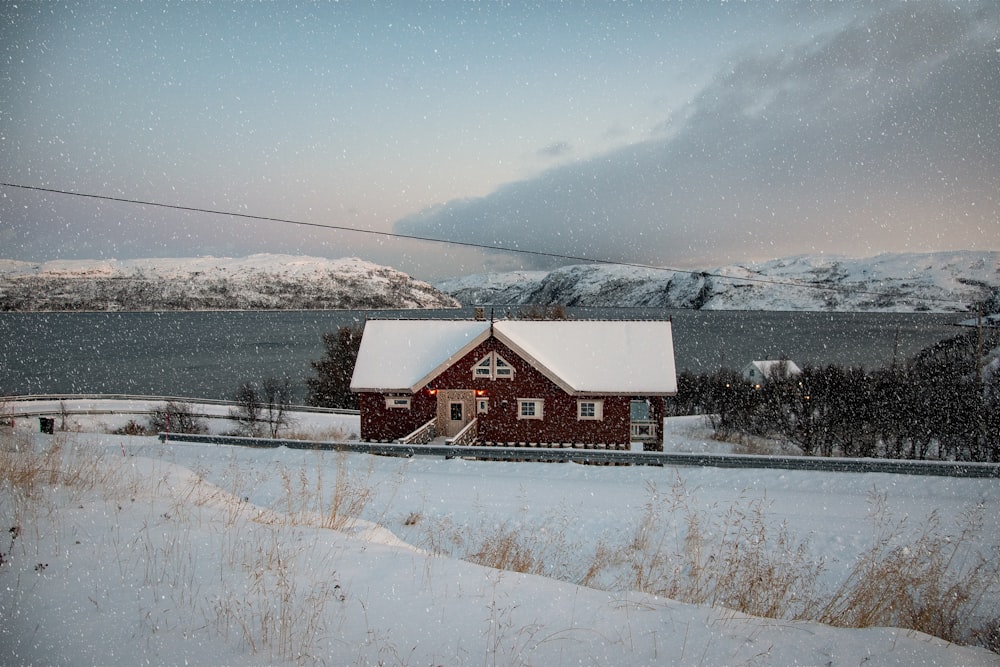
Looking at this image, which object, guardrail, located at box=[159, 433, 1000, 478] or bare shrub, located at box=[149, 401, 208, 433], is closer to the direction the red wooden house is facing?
the guardrail

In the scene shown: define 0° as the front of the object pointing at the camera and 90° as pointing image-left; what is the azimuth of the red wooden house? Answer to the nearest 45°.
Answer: approximately 0°

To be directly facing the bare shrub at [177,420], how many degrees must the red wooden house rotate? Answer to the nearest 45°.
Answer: approximately 135° to its right
